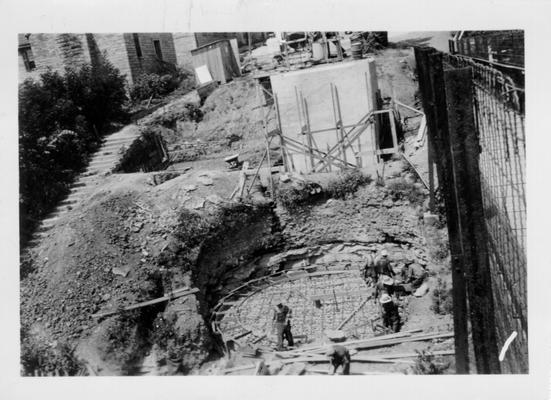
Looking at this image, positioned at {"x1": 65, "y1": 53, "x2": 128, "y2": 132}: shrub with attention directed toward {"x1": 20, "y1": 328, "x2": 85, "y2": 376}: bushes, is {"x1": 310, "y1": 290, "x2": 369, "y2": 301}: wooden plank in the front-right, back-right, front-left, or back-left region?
front-left

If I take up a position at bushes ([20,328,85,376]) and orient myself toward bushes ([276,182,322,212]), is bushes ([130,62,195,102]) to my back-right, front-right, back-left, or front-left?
front-left
